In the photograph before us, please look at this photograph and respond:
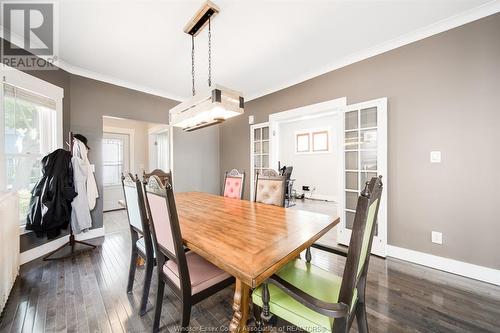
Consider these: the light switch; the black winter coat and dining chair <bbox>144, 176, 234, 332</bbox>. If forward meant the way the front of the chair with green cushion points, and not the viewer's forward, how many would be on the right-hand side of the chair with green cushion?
1

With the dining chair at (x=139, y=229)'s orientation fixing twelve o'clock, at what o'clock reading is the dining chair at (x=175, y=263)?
the dining chair at (x=175, y=263) is roughly at 4 o'clock from the dining chair at (x=139, y=229).

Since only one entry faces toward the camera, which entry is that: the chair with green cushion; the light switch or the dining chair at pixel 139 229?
the light switch

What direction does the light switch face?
toward the camera

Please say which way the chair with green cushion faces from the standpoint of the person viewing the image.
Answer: facing away from the viewer and to the left of the viewer

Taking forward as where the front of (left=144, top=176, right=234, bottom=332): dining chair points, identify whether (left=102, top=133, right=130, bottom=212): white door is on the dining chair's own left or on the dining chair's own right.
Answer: on the dining chair's own left

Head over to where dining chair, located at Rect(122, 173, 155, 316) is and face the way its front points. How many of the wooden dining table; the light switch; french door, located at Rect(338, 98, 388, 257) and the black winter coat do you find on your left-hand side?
1

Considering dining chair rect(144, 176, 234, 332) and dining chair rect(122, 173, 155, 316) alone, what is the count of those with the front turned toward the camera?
0

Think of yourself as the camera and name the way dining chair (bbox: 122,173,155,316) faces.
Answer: facing away from the viewer and to the right of the viewer

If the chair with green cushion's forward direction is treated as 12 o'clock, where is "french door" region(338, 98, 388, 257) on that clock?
The french door is roughly at 2 o'clock from the chair with green cushion.

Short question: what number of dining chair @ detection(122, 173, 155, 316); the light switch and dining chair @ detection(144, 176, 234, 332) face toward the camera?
1

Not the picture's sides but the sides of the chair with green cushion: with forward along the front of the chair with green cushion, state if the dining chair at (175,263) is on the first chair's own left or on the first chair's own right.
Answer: on the first chair's own left
